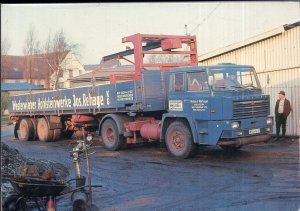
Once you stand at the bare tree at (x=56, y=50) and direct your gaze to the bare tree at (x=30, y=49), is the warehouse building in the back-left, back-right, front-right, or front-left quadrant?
back-left

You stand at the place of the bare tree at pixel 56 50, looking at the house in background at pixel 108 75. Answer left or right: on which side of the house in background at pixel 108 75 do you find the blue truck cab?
right

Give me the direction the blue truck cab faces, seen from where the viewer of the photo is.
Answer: facing the viewer and to the right of the viewer

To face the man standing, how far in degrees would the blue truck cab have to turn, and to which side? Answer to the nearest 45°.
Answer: approximately 90° to its left

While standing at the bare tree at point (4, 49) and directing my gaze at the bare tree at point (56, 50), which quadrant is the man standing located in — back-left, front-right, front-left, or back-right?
front-right

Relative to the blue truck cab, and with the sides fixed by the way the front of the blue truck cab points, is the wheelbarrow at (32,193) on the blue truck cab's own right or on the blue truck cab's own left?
on the blue truck cab's own right

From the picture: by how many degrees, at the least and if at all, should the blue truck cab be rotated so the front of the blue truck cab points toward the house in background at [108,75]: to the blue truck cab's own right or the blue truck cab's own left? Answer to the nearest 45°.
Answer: approximately 180°

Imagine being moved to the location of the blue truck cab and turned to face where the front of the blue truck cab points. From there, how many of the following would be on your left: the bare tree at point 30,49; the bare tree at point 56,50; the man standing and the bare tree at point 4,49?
1

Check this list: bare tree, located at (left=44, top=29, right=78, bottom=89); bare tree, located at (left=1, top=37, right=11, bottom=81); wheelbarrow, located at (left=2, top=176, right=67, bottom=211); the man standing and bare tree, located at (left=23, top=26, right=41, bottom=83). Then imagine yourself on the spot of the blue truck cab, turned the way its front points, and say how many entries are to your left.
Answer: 1

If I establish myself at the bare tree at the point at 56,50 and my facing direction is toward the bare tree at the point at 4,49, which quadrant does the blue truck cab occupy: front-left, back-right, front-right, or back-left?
back-left

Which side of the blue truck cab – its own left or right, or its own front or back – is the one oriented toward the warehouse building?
left
